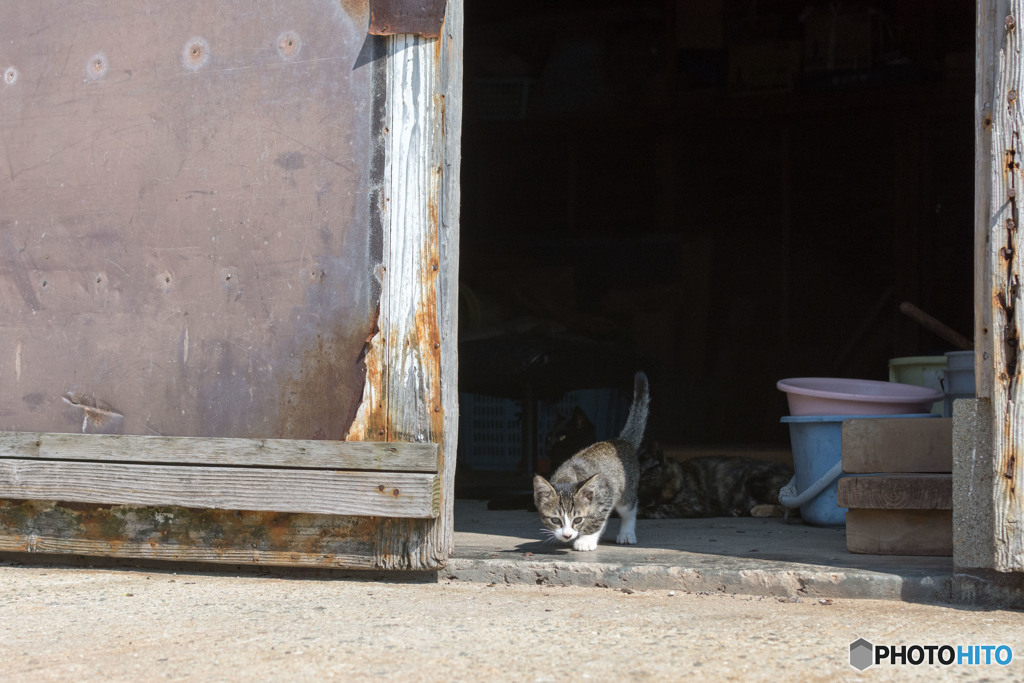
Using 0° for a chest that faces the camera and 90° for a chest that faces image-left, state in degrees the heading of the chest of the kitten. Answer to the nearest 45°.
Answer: approximately 45°

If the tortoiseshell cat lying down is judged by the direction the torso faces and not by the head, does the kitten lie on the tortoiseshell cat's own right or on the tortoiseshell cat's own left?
on the tortoiseshell cat's own left

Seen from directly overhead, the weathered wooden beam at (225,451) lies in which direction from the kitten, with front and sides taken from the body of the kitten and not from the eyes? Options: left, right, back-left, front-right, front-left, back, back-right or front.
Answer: front

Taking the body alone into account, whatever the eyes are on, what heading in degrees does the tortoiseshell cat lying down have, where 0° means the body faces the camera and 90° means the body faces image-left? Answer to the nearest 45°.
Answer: approximately 90°

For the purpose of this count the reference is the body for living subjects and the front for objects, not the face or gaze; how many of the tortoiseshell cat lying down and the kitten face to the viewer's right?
0

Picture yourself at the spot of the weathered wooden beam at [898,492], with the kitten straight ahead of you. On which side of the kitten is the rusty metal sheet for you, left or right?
left

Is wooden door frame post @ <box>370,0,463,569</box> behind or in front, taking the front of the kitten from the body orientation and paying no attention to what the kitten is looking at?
in front
